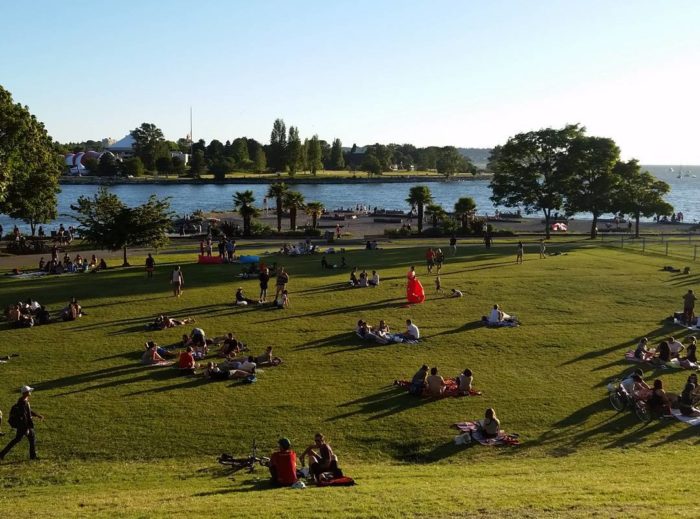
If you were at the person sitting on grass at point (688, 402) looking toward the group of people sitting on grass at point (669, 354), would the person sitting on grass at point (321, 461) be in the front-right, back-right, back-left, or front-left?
back-left

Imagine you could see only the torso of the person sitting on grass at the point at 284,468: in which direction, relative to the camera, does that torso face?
away from the camera

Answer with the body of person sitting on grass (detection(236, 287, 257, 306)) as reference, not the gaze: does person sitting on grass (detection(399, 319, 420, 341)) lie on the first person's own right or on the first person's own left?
on the first person's own right

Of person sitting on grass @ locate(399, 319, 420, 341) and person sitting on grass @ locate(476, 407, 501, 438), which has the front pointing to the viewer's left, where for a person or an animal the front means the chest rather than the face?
person sitting on grass @ locate(399, 319, 420, 341)

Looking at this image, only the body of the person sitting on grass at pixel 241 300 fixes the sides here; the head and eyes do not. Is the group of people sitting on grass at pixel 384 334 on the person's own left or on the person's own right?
on the person's own right

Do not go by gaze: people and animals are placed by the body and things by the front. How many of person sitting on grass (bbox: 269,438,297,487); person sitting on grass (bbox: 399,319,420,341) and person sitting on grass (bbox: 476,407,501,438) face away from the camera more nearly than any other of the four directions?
2

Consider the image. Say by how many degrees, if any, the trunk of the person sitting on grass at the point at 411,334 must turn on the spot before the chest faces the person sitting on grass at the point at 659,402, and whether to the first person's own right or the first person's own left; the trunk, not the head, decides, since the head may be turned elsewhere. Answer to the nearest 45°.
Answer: approximately 135° to the first person's own left

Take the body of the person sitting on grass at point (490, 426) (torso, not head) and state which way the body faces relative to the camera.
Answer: away from the camera
